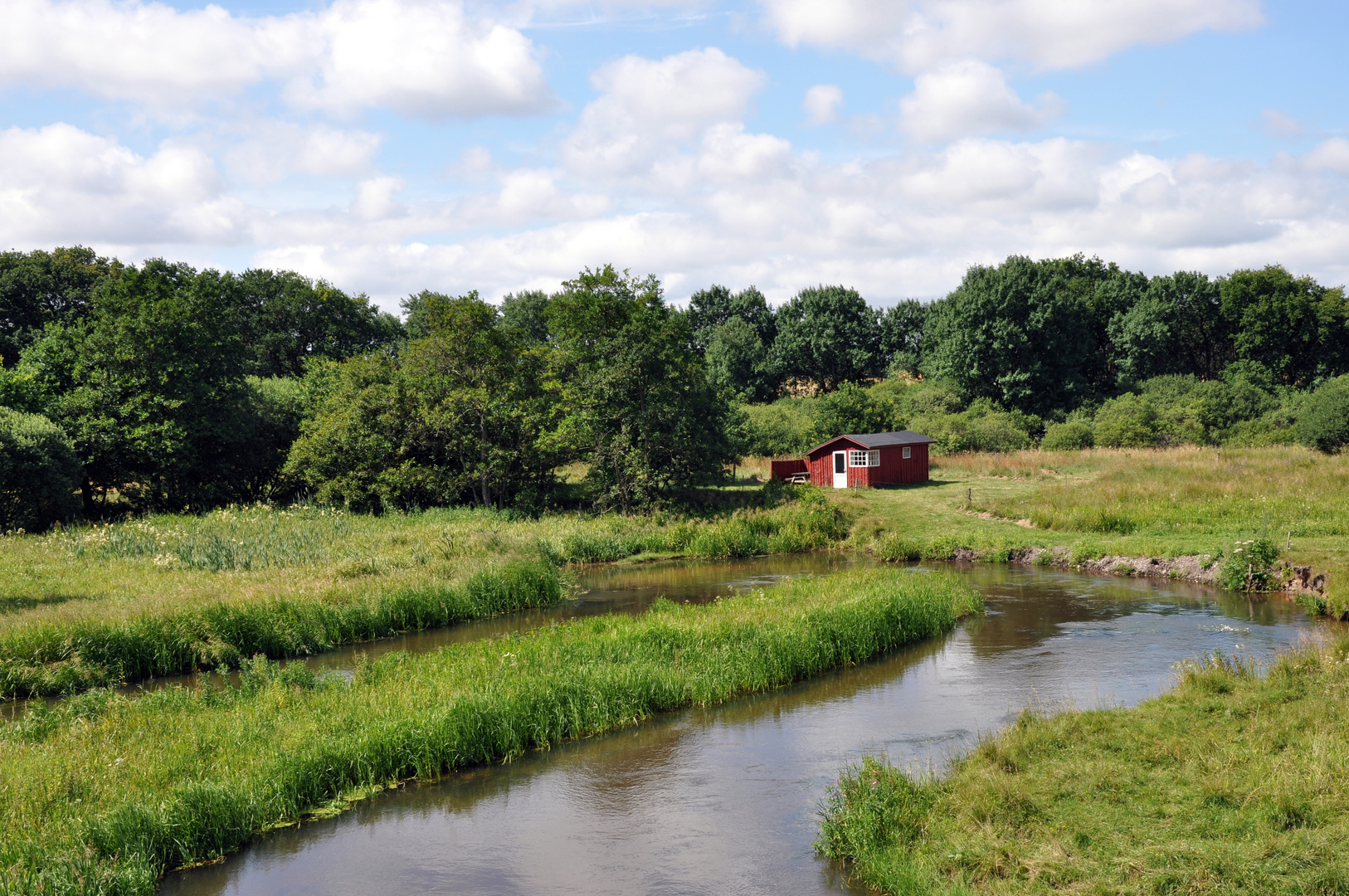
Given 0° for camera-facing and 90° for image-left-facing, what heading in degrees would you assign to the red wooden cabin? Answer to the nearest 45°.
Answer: approximately 45°

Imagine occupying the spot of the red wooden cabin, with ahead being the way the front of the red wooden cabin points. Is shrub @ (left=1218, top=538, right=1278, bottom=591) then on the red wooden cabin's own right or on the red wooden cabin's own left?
on the red wooden cabin's own left

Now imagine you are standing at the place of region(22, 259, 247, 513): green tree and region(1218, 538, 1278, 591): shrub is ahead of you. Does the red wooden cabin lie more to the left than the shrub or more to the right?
left
